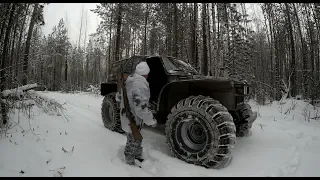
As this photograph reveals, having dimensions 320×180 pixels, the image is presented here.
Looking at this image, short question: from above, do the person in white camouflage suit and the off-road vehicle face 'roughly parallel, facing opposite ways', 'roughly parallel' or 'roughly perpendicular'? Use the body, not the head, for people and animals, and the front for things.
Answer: roughly perpendicular

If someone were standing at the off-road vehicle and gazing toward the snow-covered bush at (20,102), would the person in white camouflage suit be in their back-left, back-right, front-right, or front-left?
front-left

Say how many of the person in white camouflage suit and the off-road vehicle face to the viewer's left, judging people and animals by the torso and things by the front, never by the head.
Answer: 0

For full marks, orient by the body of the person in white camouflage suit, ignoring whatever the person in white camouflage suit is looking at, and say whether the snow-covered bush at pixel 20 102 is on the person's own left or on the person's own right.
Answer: on the person's own left

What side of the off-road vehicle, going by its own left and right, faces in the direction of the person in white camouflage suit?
right

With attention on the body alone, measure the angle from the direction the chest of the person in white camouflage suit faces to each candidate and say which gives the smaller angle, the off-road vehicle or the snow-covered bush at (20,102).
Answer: the off-road vehicle

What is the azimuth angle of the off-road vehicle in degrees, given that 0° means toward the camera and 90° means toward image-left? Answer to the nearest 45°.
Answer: approximately 315°

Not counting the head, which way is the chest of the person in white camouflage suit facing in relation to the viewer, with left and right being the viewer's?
facing away from the viewer and to the right of the viewer
